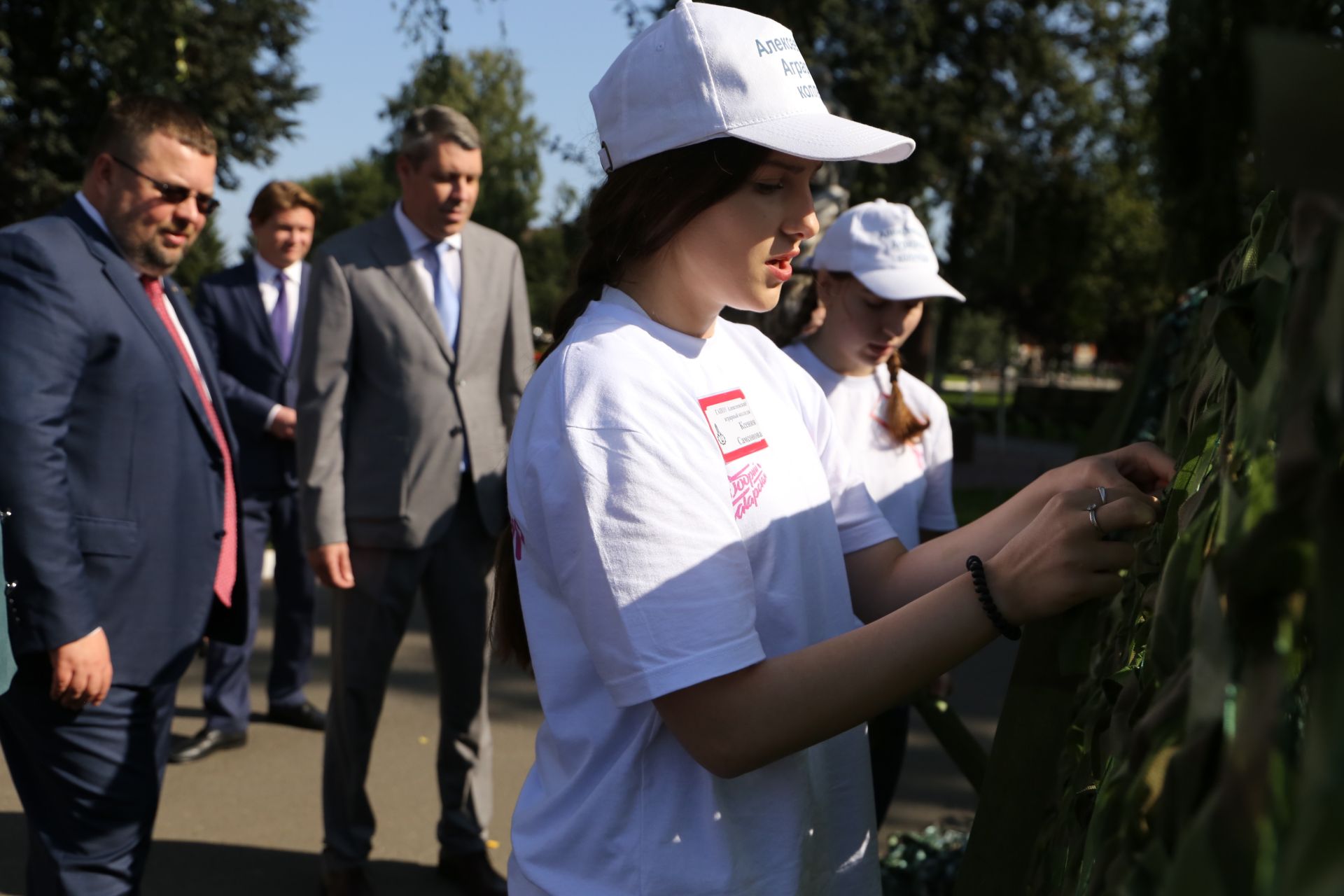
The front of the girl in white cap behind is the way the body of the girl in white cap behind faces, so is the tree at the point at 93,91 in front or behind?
behind

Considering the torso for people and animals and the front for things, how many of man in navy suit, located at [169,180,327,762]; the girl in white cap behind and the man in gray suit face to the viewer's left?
0

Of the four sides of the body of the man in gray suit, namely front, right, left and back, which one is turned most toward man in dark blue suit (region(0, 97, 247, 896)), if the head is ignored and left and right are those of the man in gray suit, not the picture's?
right

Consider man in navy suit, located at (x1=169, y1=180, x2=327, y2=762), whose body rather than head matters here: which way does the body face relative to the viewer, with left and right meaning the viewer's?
facing the viewer and to the right of the viewer

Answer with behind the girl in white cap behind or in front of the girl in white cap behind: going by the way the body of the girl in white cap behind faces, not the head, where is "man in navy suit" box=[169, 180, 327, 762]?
behind

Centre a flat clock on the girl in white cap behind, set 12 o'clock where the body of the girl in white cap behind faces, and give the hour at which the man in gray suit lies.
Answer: The man in gray suit is roughly at 5 o'clock from the girl in white cap behind.

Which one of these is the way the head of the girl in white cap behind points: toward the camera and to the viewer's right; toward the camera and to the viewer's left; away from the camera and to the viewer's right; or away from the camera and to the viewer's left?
toward the camera and to the viewer's right

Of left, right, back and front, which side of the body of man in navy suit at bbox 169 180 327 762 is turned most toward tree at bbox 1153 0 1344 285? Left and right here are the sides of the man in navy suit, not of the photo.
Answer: left

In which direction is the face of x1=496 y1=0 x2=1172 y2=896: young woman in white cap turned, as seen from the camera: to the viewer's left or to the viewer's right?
to the viewer's right

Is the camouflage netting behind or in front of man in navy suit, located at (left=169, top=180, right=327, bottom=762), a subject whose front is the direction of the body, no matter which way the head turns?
in front
